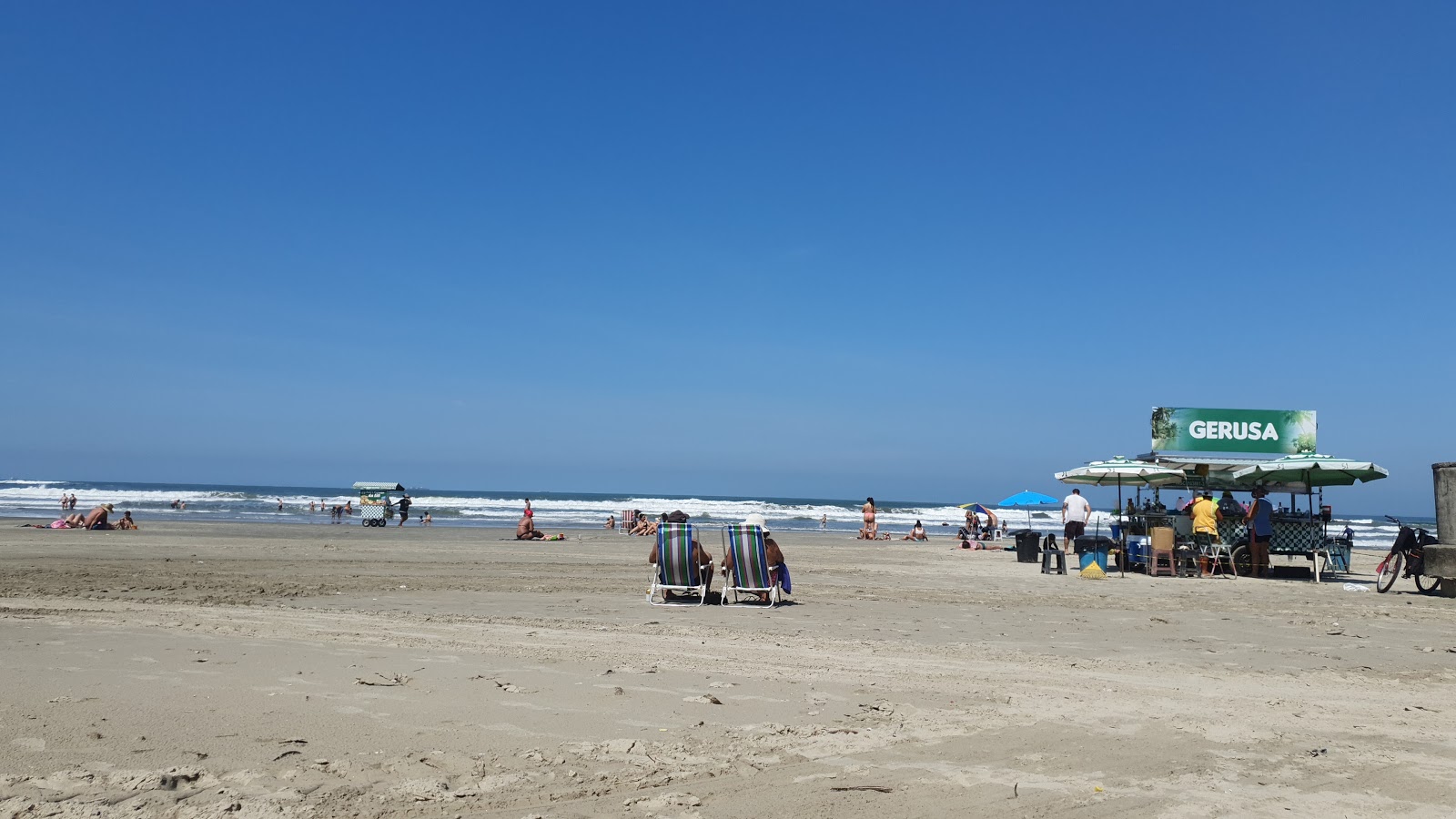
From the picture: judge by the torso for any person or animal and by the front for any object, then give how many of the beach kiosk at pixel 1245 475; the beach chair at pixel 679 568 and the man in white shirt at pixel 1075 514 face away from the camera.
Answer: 2

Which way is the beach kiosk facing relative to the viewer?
toward the camera

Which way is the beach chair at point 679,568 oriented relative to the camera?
away from the camera

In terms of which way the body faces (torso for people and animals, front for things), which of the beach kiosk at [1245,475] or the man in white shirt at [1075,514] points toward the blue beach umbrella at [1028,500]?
the man in white shirt

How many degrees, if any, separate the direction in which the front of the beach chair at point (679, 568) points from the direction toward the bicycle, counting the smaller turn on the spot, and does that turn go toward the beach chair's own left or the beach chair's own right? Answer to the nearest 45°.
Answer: approximately 90° to the beach chair's own right

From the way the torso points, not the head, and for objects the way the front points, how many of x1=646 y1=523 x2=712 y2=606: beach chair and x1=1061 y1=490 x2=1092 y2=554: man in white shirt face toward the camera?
0

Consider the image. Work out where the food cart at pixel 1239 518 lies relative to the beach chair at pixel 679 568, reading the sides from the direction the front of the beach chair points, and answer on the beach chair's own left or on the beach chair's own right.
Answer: on the beach chair's own right

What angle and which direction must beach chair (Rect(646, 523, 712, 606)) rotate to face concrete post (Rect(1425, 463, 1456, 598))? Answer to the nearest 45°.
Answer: approximately 90° to its right

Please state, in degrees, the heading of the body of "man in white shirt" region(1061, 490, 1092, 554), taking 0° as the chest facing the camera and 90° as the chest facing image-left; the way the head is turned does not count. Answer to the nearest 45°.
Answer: approximately 180°

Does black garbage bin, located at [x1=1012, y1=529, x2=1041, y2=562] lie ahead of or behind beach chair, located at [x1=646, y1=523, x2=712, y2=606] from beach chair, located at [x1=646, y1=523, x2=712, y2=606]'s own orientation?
ahead

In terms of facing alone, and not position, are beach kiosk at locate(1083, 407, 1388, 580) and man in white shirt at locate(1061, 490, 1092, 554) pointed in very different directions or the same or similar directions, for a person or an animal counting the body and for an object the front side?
very different directions

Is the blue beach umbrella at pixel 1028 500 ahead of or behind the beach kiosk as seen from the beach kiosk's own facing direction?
behind

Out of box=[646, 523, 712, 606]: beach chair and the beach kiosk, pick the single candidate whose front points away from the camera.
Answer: the beach chair
